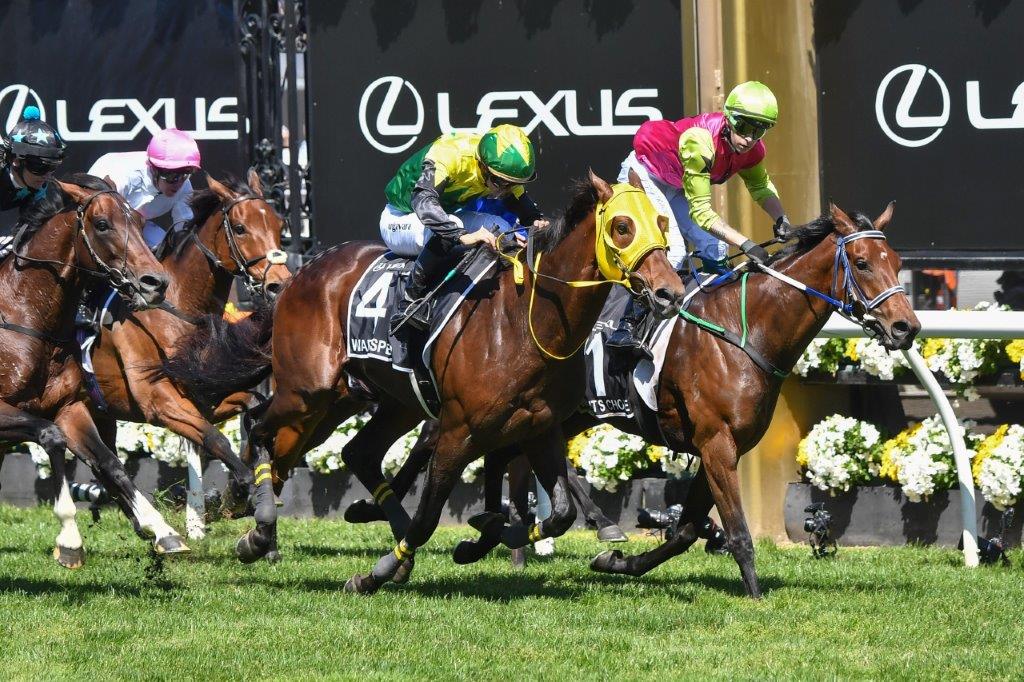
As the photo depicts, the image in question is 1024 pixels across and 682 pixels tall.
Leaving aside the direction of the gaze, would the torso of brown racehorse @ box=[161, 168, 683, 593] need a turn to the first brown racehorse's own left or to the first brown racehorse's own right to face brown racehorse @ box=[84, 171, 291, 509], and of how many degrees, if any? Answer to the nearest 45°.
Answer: approximately 180°

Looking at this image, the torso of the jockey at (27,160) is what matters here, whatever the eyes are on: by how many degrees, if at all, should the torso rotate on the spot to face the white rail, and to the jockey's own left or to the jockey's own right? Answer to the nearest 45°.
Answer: approximately 45° to the jockey's own left

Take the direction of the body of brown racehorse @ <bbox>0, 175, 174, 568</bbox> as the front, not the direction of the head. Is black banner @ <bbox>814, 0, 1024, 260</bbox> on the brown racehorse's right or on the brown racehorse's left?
on the brown racehorse's left

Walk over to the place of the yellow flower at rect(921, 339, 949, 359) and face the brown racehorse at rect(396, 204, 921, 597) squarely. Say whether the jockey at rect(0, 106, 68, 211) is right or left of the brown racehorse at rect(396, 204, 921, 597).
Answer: right

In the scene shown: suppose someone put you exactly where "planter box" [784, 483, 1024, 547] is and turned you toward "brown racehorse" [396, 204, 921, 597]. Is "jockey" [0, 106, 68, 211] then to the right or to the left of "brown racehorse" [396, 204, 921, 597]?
right

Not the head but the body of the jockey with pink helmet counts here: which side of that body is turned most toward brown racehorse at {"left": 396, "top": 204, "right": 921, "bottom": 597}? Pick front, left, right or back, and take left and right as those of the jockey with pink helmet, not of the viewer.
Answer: front

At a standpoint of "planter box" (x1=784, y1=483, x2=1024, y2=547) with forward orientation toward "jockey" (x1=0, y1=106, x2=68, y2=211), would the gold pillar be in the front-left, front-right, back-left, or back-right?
front-right

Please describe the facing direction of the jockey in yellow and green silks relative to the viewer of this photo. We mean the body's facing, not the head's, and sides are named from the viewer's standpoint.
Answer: facing the viewer and to the right of the viewer

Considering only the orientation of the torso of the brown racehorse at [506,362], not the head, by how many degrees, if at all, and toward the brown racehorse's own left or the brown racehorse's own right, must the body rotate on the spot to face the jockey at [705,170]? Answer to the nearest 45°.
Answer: approximately 90° to the brown racehorse's own left

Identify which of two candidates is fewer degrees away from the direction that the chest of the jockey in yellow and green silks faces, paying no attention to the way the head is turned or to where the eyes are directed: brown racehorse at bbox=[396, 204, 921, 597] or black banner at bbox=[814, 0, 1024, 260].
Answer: the brown racehorse

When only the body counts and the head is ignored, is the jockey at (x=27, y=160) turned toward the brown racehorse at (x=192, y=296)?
no

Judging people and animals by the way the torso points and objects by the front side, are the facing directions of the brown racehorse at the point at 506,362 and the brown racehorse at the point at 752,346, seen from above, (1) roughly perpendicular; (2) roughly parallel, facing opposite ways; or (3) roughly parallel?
roughly parallel

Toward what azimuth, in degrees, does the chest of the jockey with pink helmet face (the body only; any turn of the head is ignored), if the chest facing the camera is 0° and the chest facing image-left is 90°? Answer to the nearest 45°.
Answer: approximately 315°

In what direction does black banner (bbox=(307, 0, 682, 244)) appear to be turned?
toward the camera

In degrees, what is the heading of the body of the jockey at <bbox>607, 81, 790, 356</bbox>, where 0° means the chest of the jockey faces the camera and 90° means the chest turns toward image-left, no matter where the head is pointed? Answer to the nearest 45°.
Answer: approximately 315°

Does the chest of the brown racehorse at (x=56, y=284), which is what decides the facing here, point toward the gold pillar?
no

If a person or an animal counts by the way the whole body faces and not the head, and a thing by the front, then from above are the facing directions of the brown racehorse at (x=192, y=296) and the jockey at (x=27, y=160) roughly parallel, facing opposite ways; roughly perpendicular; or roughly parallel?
roughly parallel

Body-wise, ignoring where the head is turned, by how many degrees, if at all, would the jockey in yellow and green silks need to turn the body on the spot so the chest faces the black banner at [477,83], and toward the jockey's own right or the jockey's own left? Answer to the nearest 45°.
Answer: approximately 135° to the jockey's own left

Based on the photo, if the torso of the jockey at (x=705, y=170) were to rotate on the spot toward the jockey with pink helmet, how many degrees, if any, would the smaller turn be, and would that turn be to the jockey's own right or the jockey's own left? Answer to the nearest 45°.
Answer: approximately 135° to the jockey's own right

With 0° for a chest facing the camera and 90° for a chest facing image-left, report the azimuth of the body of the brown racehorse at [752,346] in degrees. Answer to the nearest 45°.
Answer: approximately 315°
